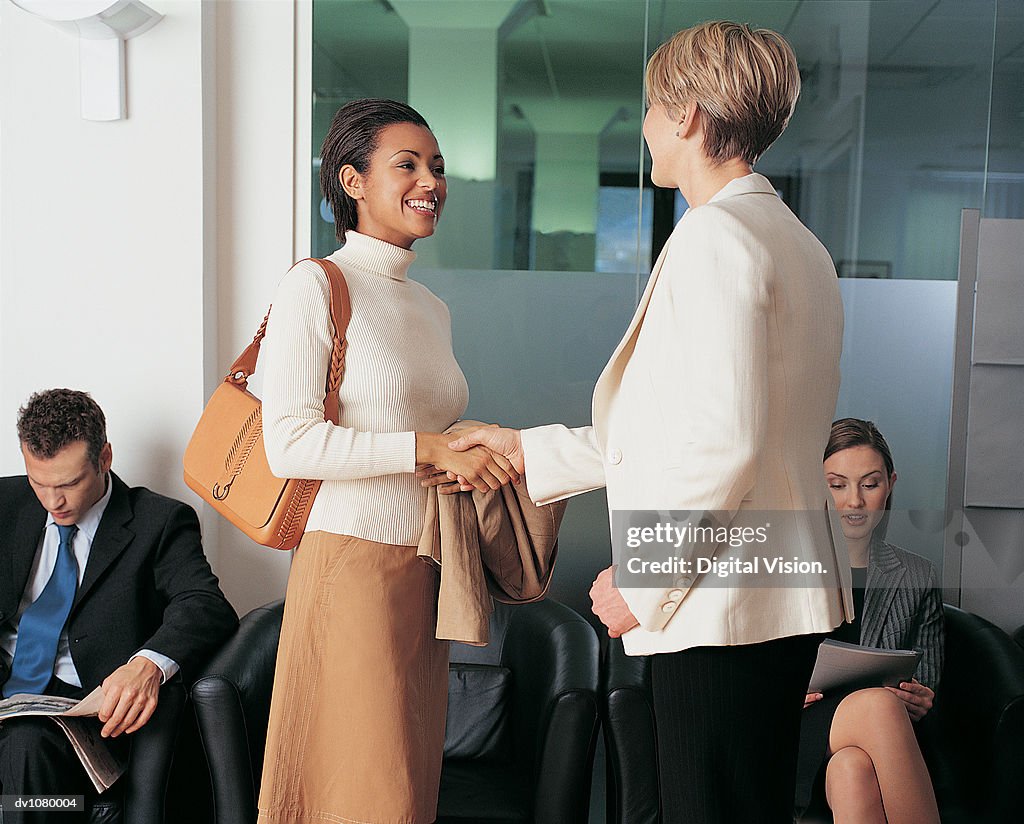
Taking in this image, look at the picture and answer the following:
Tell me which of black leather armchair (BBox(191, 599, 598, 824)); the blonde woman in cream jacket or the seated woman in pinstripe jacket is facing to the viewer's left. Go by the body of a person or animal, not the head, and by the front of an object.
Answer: the blonde woman in cream jacket

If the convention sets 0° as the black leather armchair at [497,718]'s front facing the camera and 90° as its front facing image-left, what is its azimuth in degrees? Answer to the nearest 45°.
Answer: approximately 0°

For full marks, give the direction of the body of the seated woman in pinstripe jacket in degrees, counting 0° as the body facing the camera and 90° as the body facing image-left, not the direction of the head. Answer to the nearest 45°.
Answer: approximately 0°

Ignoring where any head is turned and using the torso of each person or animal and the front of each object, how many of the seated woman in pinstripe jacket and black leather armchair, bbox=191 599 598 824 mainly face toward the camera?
2

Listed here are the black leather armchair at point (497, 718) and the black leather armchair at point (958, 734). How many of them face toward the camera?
2

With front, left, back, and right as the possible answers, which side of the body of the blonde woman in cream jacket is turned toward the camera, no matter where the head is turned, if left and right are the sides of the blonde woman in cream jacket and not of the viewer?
left

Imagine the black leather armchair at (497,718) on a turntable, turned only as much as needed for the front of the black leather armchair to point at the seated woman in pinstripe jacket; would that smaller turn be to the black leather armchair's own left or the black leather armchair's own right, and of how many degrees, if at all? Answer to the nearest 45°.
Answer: approximately 90° to the black leather armchair's own left

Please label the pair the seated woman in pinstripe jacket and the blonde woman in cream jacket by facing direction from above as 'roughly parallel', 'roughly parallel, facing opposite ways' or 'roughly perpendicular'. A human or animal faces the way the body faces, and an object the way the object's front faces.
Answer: roughly perpendicular

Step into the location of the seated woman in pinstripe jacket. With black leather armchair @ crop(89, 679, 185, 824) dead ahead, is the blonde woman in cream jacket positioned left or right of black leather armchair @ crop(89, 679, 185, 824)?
left

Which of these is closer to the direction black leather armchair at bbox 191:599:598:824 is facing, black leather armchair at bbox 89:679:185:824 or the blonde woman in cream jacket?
the blonde woman in cream jacket
